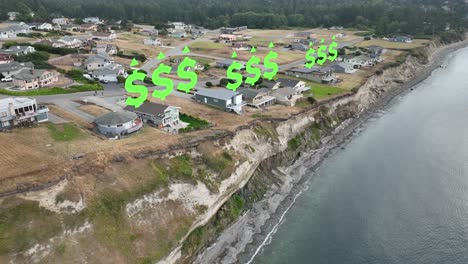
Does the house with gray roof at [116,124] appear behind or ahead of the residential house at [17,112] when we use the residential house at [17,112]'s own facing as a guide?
ahead

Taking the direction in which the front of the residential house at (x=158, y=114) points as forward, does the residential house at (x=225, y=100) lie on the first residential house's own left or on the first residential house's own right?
on the first residential house's own left

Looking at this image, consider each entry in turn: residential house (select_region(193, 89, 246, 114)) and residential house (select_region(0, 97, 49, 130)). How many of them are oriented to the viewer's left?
0

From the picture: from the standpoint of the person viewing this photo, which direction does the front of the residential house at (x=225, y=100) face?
facing the viewer and to the right of the viewer

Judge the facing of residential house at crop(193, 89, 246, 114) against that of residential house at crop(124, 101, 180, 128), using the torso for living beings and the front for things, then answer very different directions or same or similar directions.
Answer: same or similar directions

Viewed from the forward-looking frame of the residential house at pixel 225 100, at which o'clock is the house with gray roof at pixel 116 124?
The house with gray roof is roughly at 3 o'clock from the residential house.

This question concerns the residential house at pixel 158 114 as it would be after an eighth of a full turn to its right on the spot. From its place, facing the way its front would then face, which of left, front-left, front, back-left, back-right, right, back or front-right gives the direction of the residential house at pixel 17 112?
right
